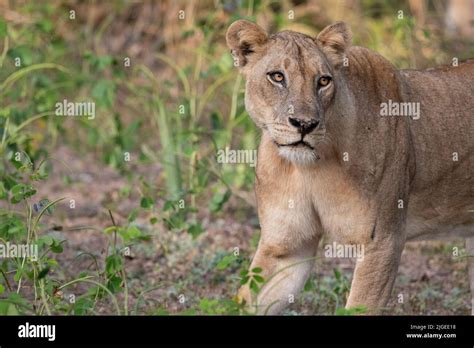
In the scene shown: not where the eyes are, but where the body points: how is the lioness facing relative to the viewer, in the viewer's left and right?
facing the viewer and to the left of the viewer

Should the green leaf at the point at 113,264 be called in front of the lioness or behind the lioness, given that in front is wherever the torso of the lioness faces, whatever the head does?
in front

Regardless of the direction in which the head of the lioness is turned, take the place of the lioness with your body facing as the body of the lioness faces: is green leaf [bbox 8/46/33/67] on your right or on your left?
on your right

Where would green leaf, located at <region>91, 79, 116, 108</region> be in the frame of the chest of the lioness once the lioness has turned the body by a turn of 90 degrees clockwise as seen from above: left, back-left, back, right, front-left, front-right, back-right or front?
front
